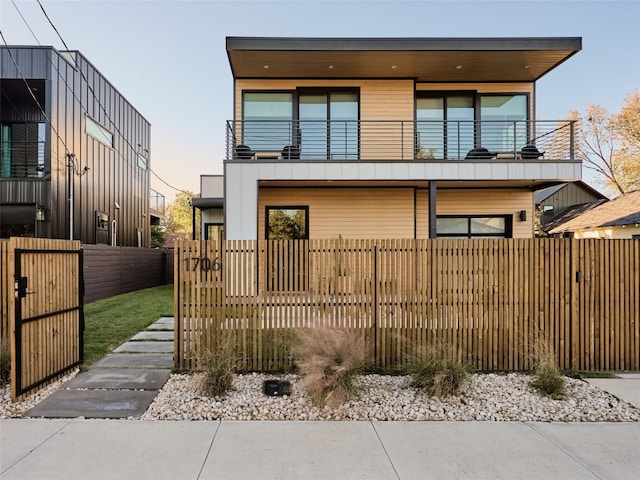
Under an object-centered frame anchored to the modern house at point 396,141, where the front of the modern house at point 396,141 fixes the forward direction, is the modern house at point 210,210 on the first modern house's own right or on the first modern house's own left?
on the first modern house's own right

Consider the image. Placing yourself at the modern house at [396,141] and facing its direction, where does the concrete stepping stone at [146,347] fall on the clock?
The concrete stepping stone is roughly at 1 o'clock from the modern house.

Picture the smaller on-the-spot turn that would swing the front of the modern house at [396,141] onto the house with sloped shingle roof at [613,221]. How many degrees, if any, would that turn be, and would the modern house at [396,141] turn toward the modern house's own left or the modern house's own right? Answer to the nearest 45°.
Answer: approximately 135° to the modern house's own left

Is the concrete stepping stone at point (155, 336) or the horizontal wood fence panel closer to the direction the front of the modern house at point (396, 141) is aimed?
the concrete stepping stone

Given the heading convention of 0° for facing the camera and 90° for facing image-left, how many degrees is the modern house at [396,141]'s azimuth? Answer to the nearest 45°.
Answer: approximately 0°

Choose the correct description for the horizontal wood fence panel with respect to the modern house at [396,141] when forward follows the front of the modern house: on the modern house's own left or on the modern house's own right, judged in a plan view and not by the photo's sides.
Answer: on the modern house's own right

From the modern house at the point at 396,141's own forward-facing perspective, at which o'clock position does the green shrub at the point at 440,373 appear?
The green shrub is roughly at 12 o'clock from the modern house.

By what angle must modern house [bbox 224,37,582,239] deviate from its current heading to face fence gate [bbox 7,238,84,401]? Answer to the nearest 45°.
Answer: approximately 45° to its right

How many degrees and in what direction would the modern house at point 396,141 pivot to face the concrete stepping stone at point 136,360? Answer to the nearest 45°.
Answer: approximately 45° to its right

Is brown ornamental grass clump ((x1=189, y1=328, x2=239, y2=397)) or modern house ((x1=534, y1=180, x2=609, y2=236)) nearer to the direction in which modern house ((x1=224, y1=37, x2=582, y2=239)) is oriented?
the brown ornamental grass clump

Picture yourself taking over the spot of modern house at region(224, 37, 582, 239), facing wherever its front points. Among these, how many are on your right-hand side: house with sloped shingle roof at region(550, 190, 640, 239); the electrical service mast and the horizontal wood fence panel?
2
